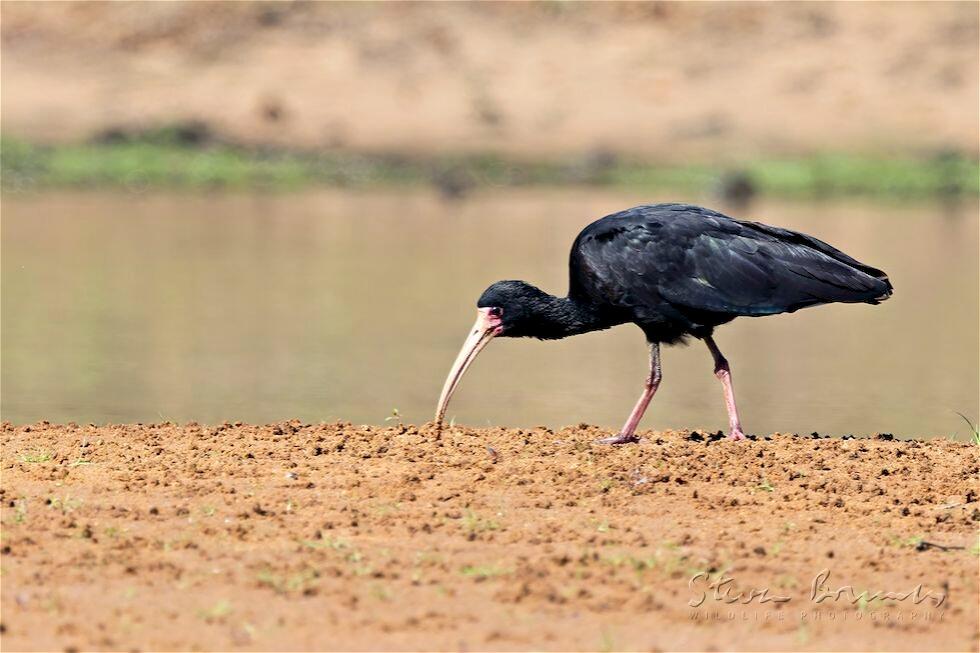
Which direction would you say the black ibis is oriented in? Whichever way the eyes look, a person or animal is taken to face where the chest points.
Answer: to the viewer's left
